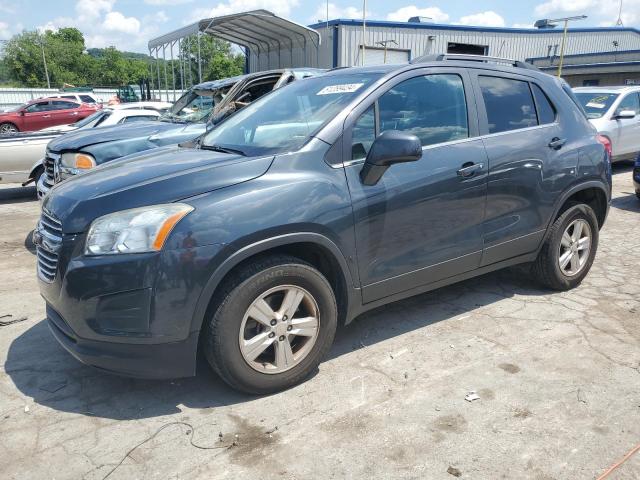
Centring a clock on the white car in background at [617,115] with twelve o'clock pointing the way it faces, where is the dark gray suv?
The dark gray suv is roughly at 11 o'clock from the white car in background.

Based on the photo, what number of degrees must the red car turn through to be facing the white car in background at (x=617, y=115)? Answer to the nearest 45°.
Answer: approximately 135° to its left

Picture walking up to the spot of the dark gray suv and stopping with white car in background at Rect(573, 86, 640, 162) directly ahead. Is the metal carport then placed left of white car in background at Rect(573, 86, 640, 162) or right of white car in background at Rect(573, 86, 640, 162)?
left

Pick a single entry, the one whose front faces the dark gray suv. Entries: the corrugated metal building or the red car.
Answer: the corrugated metal building

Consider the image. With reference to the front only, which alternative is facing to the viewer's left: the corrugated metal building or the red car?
the red car

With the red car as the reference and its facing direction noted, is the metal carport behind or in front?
behind

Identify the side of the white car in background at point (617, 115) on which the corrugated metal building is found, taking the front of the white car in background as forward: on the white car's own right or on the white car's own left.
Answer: on the white car's own right

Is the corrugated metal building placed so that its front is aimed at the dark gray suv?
yes

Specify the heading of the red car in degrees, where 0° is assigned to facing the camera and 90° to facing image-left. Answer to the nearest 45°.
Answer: approximately 90°

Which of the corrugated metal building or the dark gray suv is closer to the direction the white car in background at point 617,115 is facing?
the dark gray suv

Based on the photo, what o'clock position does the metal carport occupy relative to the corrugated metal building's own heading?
The metal carport is roughly at 2 o'clock from the corrugated metal building.

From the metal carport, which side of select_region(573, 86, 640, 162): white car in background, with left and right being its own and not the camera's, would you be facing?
right

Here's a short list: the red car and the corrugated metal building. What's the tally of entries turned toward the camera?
1

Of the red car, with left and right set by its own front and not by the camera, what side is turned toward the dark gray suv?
left
